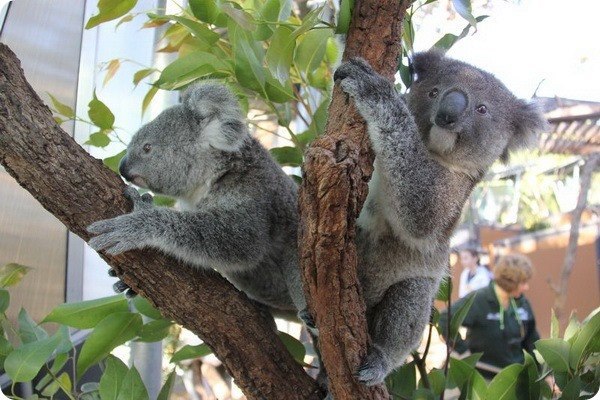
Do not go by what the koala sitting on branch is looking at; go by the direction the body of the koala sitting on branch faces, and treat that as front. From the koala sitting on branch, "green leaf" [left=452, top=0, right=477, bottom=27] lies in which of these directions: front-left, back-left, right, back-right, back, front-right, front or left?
back-left

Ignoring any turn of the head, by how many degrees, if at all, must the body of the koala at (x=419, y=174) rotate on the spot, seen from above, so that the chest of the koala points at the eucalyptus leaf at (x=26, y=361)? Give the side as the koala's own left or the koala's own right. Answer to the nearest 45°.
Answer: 0° — it already faces it

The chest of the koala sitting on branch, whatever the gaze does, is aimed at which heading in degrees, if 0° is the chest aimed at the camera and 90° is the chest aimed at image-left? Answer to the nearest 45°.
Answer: approximately 90°

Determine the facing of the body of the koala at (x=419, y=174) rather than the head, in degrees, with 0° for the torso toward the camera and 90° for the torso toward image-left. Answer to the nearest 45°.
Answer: approximately 45°

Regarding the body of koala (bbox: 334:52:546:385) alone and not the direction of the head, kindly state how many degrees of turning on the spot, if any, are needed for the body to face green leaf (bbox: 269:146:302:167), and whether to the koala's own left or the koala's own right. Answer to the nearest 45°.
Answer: approximately 90° to the koala's own right
